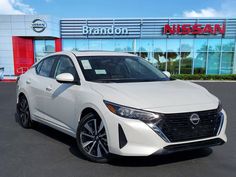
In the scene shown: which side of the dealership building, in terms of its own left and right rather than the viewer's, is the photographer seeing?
front

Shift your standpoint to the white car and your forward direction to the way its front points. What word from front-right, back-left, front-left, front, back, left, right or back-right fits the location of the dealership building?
back-left

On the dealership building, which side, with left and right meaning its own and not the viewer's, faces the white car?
front

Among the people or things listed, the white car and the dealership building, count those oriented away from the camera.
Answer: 0

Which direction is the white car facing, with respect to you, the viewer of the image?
facing the viewer and to the right of the viewer
